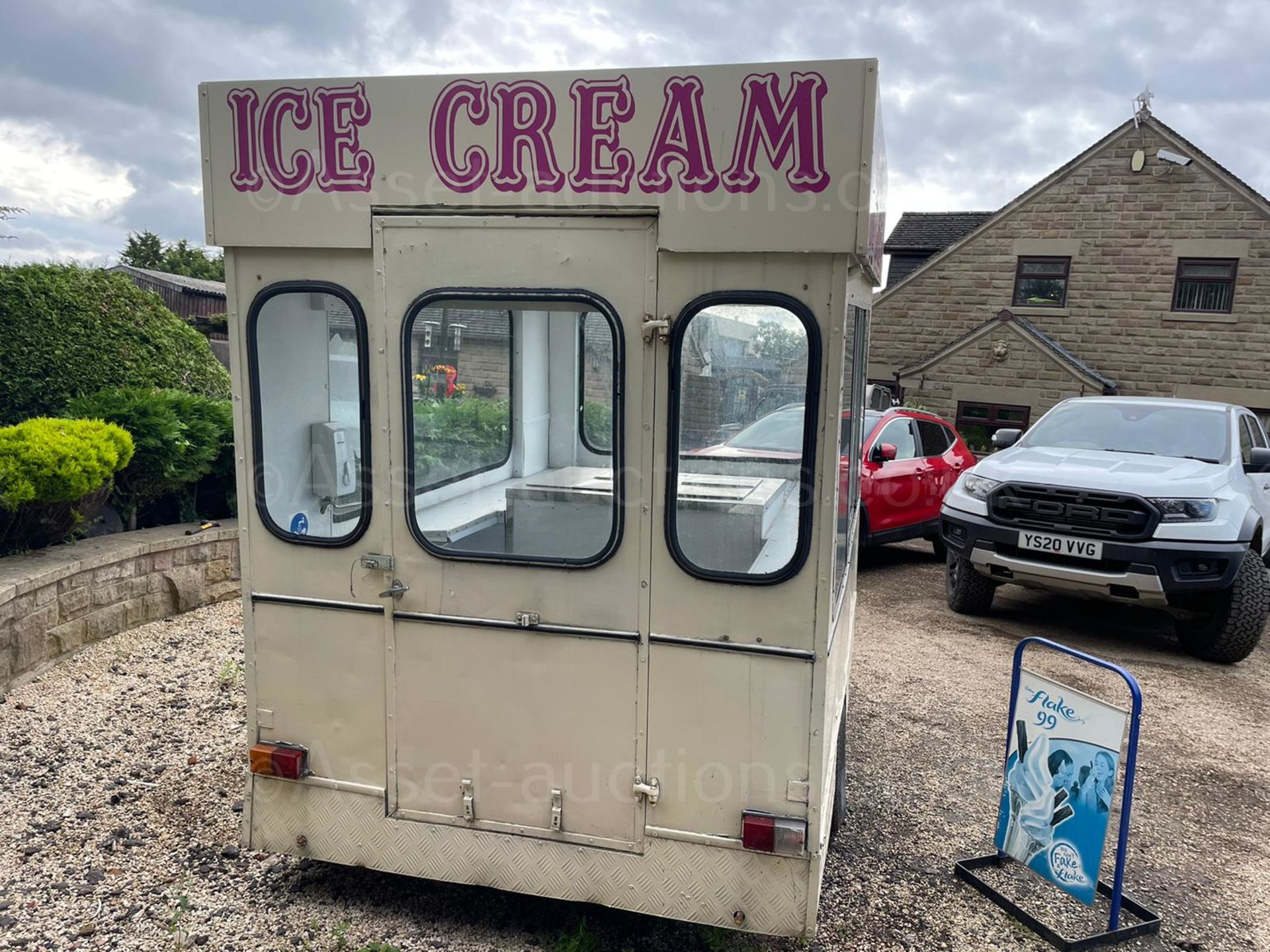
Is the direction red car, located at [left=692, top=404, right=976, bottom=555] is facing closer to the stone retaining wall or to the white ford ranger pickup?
the stone retaining wall

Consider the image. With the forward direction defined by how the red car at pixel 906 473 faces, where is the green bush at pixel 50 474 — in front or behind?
in front

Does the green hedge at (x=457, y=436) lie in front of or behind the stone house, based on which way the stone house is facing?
in front

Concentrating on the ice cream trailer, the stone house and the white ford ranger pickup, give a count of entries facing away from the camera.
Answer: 1

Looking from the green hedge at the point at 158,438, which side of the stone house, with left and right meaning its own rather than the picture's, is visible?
front

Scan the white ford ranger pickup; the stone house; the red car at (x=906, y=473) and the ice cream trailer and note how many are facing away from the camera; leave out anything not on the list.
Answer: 1

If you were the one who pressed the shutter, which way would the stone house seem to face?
facing the viewer

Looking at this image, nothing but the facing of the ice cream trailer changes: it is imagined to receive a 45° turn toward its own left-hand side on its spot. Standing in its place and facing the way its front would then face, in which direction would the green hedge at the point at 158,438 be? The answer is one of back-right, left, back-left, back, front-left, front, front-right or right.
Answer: front

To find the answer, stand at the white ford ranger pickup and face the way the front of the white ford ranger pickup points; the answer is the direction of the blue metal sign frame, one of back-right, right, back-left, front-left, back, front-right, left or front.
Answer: front-left

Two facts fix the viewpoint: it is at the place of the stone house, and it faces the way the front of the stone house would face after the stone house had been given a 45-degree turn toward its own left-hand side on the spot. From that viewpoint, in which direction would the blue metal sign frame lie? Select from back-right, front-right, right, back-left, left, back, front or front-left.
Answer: front-right

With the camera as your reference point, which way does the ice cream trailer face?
facing away from the viewer

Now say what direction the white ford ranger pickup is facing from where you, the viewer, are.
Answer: facing the viewer and to the left of the viewer

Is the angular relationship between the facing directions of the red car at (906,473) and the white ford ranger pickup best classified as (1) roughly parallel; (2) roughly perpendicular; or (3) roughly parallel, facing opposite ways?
roughly parallel

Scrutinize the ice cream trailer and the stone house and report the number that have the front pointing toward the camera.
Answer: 1

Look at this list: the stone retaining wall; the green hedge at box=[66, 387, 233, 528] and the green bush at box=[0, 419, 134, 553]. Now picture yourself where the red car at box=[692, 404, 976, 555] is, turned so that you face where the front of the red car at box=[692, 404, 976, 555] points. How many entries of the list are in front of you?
3

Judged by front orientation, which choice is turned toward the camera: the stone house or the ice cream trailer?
the stone house
